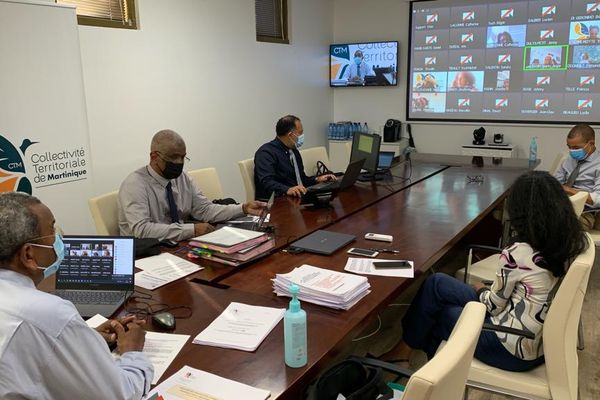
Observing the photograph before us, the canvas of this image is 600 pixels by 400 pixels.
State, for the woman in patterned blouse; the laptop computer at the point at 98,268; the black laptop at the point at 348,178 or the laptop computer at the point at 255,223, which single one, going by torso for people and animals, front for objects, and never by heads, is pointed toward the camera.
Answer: the laptop computer at the point at 98,268

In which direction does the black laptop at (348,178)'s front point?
to the viewer's left

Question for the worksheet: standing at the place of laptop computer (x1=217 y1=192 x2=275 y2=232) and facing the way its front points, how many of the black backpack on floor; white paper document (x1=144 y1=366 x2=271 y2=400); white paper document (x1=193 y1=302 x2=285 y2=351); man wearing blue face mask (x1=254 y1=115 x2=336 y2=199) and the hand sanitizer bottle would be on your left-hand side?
4

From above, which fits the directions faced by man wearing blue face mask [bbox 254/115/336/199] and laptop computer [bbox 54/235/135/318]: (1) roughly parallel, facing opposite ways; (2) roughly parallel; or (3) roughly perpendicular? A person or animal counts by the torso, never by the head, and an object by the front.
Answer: roughly perpendicular

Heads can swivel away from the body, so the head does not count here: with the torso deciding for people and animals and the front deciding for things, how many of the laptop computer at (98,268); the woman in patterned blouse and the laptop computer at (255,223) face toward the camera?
1

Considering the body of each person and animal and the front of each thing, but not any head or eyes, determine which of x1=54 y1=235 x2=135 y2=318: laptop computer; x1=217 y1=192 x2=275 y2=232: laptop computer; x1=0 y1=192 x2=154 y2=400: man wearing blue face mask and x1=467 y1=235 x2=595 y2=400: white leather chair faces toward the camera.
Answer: x1=54 y1=235 x2=135 y2=318: laptop computer

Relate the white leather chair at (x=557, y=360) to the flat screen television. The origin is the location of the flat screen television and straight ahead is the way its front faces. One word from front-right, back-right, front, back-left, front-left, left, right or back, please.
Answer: front

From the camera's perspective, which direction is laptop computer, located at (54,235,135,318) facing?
toward the camera

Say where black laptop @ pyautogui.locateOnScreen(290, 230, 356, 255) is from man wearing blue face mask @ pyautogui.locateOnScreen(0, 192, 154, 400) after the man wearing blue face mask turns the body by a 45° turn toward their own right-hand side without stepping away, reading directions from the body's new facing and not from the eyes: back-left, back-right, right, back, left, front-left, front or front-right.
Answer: front-left

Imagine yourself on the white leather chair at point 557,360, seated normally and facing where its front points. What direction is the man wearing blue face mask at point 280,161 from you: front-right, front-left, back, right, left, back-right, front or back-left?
front-right

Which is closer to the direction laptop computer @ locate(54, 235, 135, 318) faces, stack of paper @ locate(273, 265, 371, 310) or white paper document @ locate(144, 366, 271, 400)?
the white paper document

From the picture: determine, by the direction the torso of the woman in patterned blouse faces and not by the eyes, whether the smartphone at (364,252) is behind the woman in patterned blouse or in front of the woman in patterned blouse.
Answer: in front

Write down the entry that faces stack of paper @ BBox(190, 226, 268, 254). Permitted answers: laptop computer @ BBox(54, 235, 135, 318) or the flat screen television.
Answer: the flat screen television

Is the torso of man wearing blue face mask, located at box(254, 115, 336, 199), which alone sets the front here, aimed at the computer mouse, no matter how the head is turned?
no

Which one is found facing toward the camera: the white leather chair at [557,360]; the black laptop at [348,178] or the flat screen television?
the flat screen television

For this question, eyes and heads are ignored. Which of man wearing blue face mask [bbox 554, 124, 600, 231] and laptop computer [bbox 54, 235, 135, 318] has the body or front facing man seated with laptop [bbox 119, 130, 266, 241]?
the man wearing blue face mask

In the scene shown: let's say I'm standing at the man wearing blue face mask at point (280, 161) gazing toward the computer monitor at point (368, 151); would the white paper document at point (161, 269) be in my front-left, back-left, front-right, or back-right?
back-right

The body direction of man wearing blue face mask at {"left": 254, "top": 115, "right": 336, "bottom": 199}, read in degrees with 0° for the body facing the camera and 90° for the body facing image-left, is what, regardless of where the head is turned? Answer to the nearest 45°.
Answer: approximately 315°

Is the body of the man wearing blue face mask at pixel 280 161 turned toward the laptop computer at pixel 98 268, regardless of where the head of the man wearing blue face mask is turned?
no

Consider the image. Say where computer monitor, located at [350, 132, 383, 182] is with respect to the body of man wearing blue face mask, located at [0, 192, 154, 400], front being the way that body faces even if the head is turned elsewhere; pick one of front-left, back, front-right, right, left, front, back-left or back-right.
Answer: front

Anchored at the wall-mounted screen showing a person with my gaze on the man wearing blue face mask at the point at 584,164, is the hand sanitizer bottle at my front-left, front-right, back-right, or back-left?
front-right

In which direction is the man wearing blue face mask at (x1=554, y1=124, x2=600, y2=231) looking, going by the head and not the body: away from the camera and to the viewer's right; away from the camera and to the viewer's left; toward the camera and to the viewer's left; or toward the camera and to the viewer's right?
toward the camera and to the viewer's left

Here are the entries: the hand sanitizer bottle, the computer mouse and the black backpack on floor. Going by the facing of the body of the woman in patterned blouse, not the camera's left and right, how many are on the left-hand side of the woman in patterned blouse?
3

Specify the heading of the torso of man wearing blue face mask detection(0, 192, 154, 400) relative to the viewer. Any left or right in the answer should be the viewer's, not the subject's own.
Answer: facing away from the viewer and to the right of the viewer

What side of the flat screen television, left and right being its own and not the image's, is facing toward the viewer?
front

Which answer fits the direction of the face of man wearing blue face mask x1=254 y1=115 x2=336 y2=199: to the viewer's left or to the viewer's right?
to the viewer's right
